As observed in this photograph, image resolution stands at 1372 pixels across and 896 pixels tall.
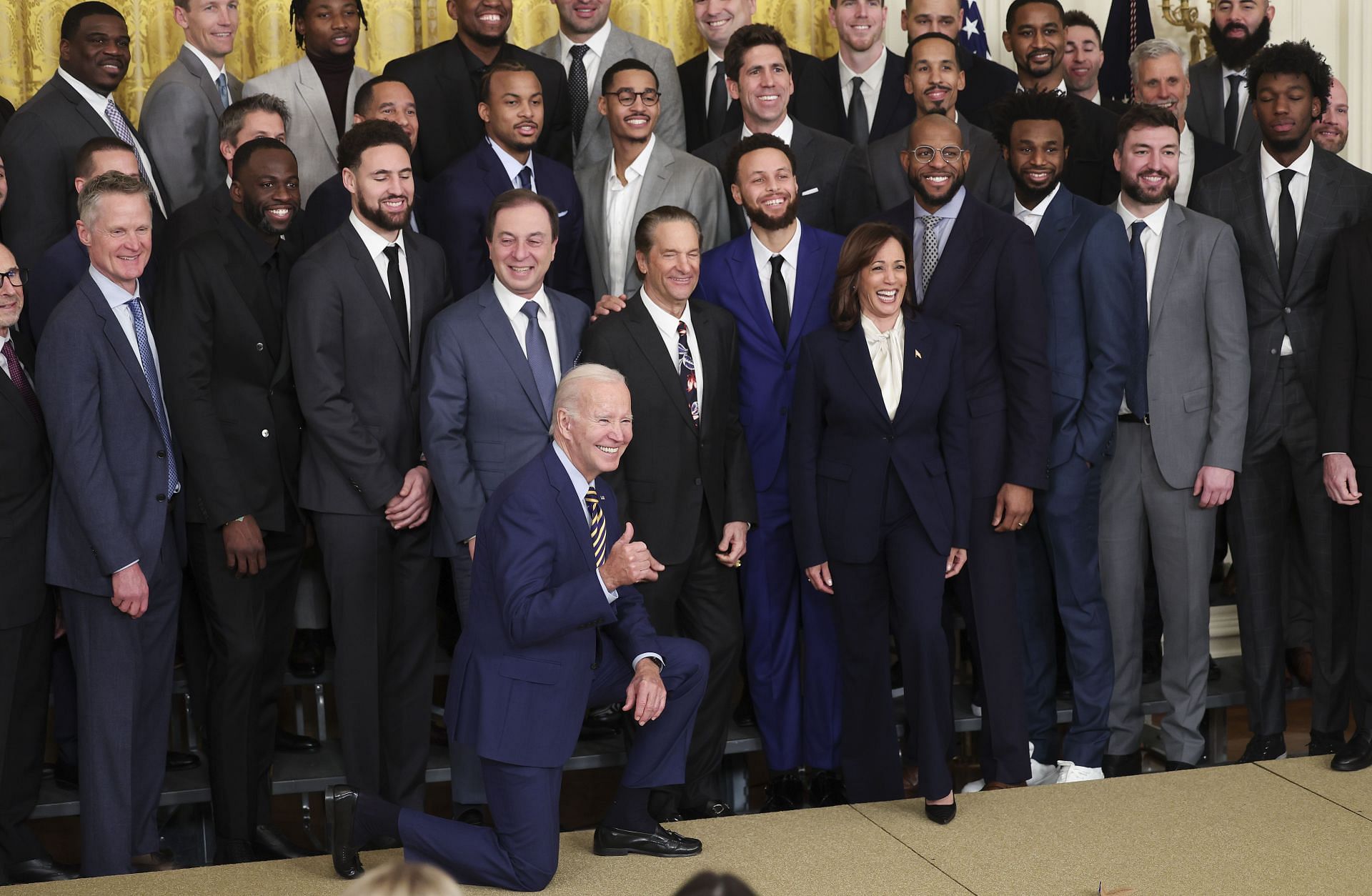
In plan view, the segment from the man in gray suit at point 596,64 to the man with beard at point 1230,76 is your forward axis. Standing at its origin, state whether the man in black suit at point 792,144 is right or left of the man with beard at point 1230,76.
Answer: right

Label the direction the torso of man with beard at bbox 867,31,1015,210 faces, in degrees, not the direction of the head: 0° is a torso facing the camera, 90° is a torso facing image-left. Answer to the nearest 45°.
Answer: approximately 0°

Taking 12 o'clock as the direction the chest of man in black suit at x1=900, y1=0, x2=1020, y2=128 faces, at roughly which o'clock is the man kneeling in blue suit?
The man kneeling in blue suit is roughly at 1 o'clock from the man in black suit.

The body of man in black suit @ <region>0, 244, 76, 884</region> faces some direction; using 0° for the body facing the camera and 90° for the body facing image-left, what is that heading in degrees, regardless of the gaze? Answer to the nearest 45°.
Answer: approximately 315°

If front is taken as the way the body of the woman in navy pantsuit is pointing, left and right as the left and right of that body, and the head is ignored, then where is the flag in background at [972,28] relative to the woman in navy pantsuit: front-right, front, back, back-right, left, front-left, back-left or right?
back
